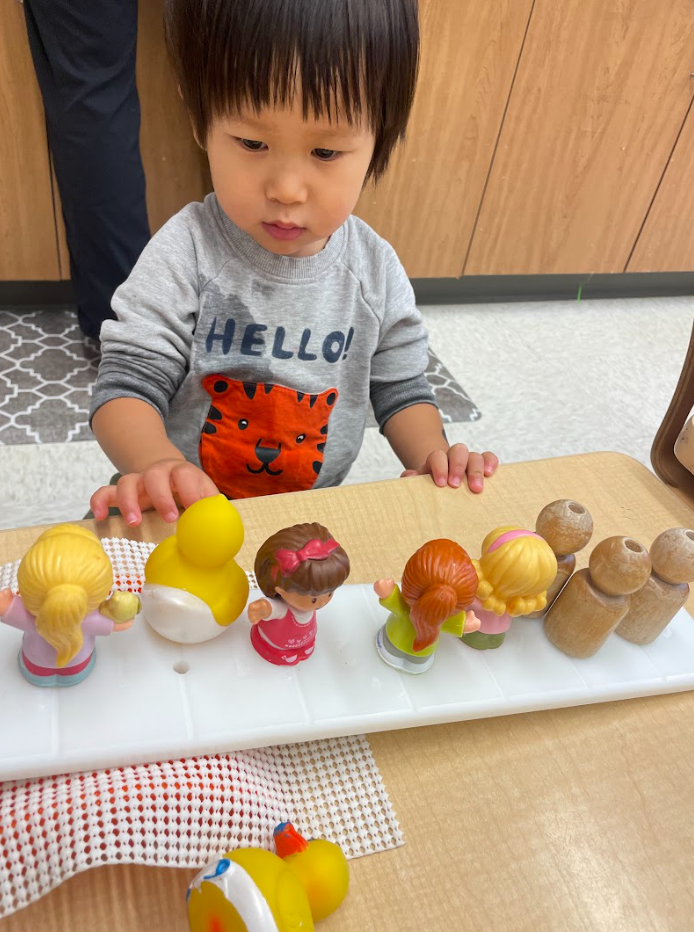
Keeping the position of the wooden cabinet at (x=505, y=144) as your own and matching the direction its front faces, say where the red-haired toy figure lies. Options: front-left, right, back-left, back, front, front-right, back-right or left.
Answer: front

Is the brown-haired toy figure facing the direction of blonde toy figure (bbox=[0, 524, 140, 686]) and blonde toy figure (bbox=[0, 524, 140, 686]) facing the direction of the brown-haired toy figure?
no

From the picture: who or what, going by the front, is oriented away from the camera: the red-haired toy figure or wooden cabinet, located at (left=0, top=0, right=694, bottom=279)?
the red-haired toy figure

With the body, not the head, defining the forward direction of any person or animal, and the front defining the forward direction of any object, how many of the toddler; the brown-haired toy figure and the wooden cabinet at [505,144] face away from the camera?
0

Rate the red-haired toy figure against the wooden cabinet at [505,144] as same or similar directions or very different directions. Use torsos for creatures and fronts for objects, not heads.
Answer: very different directions

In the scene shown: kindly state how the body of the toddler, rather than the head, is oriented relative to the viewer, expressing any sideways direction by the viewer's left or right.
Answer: facing the viewer

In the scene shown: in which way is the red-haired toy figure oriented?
away from the camera

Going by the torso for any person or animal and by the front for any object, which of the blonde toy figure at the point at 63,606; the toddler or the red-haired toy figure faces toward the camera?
the toddler

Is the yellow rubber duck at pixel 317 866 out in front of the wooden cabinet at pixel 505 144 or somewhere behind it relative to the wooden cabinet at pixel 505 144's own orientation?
in front

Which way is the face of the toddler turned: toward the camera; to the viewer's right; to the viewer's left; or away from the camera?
toward the camera

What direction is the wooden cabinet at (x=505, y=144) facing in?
toward the camera

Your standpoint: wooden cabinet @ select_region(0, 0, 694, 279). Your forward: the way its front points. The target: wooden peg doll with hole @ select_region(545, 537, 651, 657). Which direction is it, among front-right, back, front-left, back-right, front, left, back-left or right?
front

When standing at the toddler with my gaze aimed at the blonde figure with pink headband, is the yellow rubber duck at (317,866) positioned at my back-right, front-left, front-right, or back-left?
front-right

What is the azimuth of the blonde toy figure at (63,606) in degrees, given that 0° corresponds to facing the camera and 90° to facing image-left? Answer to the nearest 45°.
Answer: approximately 180°

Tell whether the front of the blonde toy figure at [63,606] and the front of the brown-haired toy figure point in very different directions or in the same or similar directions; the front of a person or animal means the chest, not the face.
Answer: very different directions
